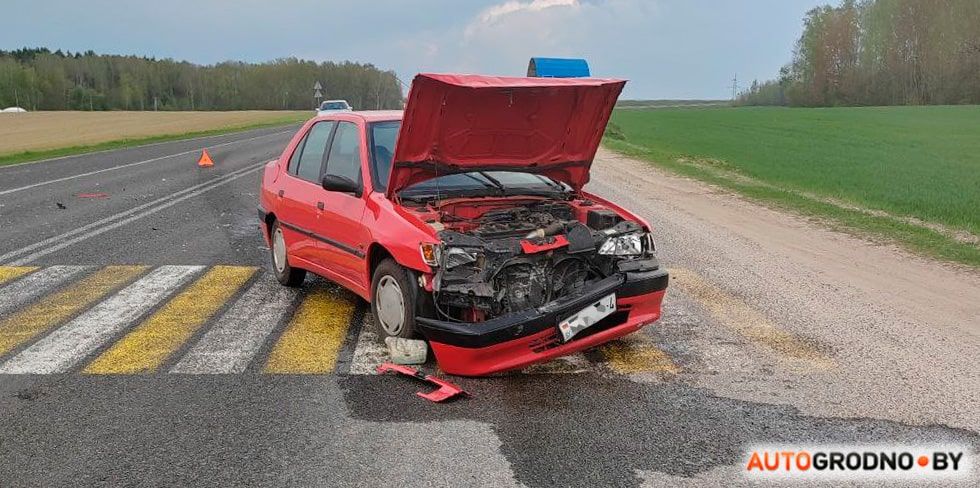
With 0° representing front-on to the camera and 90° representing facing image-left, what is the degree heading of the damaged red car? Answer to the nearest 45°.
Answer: approximately 315°

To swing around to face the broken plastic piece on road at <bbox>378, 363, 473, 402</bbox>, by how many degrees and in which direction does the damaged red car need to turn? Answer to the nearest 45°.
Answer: approximately 45° to its right
